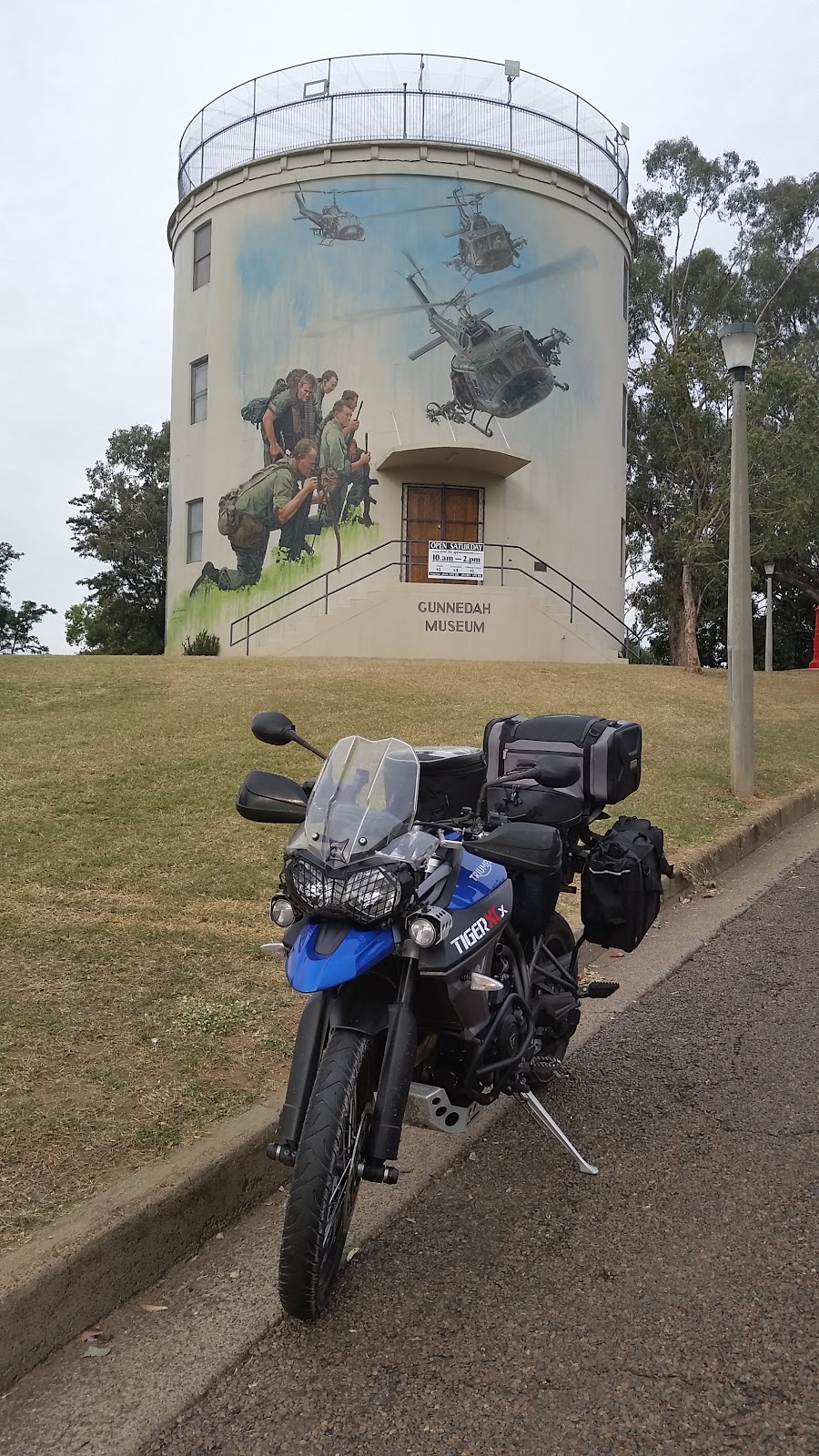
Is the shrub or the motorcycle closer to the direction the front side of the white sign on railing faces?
the motorcycle

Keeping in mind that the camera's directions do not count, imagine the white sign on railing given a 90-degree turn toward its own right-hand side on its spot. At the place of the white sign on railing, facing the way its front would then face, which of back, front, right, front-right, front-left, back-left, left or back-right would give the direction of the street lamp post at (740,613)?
left

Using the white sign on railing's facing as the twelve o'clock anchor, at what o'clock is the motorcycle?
The motorcycle is roughly at 12 o'clock from the white sign on railing.

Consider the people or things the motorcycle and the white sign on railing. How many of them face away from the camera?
0

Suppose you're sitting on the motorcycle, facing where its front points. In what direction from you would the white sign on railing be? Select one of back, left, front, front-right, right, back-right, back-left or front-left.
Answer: back-right

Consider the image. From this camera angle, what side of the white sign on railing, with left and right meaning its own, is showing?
front

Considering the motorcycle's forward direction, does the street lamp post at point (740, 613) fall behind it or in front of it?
behind

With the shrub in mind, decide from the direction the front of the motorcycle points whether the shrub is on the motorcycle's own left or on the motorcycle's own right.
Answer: on the motorcycle's own right

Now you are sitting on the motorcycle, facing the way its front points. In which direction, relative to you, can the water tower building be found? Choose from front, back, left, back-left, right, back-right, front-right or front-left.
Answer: back-right

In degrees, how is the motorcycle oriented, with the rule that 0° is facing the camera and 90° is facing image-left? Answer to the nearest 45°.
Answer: approximately 45°

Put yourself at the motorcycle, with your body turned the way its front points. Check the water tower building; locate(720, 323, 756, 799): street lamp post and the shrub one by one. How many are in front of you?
0
